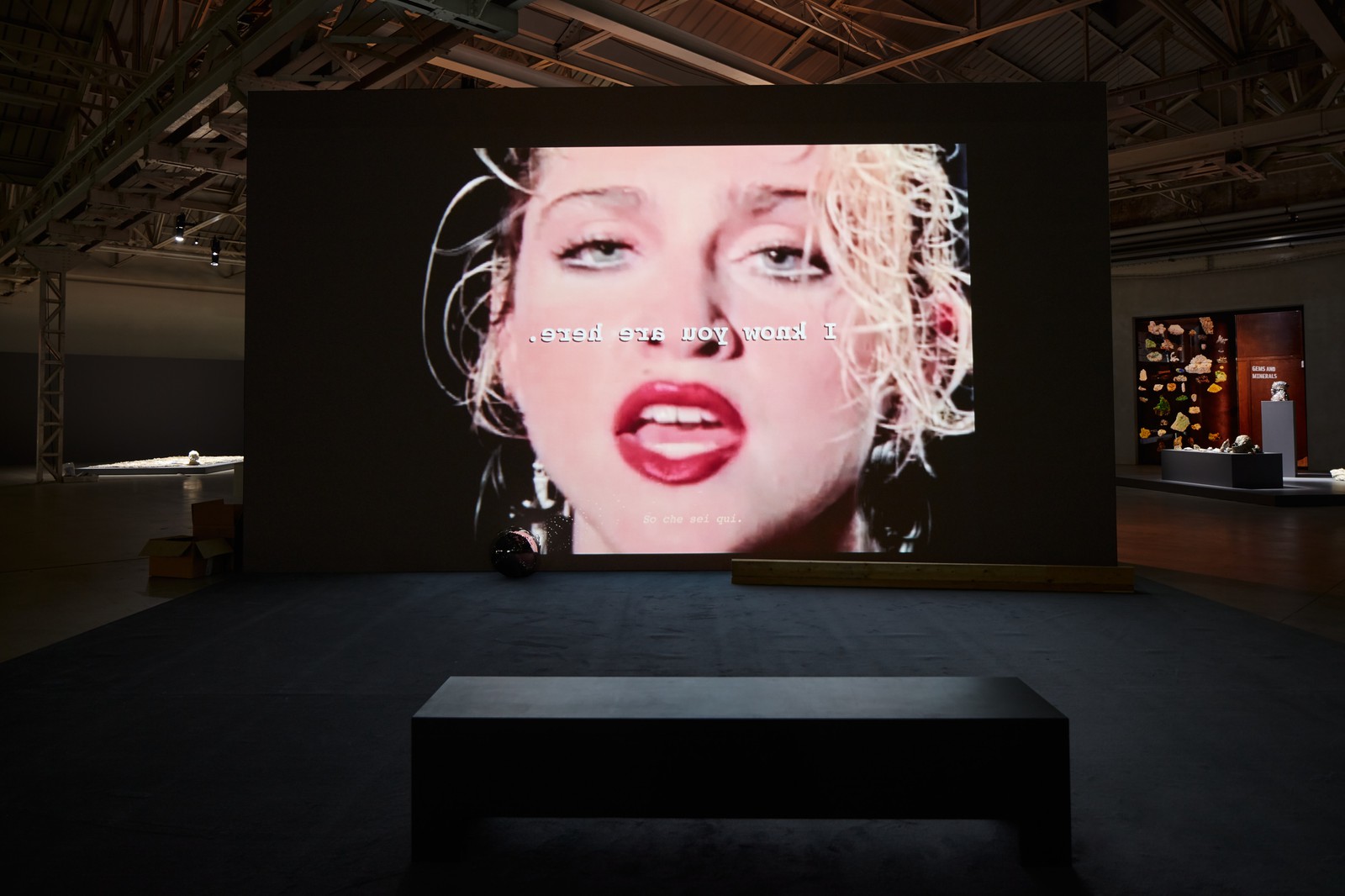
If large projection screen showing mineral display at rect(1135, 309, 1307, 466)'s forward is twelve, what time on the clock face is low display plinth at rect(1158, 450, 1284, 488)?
The low display plinth is roughly at 12 o'clock from the large projection screen showing mineral display.

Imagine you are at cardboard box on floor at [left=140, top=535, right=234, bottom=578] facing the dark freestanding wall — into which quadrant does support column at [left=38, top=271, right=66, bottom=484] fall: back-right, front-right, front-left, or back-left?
back-left

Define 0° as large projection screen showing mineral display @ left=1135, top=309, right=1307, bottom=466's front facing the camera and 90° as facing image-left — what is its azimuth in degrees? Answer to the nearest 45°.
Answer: approximately 0°

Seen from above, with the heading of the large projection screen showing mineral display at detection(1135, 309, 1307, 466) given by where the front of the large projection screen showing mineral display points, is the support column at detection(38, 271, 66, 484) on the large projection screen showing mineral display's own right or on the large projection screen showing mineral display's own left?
on the large projection screen showing mineral display's own right

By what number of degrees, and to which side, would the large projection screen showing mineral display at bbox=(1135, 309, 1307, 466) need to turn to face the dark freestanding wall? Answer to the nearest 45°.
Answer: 0° — it already faces it
